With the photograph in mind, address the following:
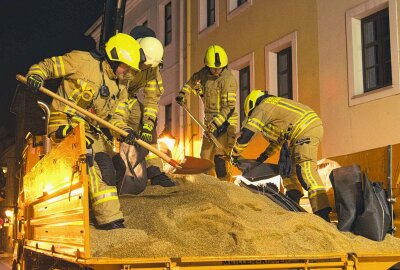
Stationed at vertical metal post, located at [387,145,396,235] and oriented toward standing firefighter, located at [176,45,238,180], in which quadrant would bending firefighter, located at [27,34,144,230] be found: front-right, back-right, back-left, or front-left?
front-left

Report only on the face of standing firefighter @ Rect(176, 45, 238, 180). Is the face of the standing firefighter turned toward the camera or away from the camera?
toward the camera

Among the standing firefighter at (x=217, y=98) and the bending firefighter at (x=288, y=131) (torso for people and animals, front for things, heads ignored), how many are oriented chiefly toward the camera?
1

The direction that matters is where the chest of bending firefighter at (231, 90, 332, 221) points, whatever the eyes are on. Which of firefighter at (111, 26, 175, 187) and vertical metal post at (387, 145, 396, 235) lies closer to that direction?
the firefighter

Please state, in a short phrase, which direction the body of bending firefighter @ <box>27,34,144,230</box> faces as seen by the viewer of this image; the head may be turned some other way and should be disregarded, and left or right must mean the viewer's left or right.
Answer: facing the viewer and to the right of the viewer

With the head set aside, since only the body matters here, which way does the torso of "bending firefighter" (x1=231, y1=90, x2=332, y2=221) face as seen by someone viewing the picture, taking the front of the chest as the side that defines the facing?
to the viewer's left

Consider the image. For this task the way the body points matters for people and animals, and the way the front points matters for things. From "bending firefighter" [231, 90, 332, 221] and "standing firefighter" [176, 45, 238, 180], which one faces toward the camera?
the standing firefighter

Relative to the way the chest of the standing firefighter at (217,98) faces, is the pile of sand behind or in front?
in front

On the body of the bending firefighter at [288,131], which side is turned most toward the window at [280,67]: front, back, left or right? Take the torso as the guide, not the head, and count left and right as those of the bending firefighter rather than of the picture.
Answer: right

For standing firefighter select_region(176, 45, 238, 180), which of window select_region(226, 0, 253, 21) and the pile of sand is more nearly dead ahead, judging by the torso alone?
the pile of sand

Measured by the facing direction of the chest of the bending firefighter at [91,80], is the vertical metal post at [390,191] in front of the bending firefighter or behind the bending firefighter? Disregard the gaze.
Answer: in front

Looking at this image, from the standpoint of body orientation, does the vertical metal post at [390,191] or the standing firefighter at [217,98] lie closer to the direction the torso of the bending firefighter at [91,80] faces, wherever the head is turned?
the vertical metal post

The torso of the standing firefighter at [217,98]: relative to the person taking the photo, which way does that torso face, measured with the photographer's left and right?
facing the viewer

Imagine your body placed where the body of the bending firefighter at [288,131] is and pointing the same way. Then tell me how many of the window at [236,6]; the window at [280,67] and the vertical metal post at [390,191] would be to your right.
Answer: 2

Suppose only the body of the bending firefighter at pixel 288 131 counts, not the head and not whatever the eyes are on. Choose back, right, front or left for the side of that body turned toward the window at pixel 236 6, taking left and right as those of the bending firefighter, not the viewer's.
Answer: right
